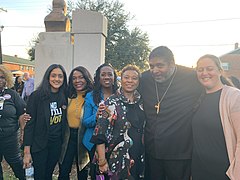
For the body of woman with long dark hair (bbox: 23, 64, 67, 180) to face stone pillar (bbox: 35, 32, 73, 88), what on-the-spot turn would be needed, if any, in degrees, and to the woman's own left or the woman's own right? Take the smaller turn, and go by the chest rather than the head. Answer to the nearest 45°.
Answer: approximately 135° to the woman's own left

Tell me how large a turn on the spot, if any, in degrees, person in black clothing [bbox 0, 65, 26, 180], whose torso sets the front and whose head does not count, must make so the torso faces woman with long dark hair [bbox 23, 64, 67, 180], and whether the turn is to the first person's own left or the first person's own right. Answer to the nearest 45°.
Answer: approximately 45° to the first person's own left

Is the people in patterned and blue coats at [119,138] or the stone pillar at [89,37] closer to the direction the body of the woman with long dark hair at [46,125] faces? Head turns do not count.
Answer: the people in patterned and blue coats

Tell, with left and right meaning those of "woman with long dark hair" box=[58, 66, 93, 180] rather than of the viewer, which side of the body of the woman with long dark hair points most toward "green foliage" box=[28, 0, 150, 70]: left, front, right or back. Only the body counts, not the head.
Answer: back

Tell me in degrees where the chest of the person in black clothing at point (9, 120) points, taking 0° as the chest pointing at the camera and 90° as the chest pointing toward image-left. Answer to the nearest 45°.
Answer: approximately 0°

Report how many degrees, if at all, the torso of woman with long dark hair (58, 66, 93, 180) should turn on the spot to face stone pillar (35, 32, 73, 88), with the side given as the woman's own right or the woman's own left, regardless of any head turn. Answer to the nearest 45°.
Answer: approximately 180°

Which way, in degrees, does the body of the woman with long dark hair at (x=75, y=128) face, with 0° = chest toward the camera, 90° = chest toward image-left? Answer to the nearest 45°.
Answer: approximately 0°

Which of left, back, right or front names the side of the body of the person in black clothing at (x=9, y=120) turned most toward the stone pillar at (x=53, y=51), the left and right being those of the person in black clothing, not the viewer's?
back

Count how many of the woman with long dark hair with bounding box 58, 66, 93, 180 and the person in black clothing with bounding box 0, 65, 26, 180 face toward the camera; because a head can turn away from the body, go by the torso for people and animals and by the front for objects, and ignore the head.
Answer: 2

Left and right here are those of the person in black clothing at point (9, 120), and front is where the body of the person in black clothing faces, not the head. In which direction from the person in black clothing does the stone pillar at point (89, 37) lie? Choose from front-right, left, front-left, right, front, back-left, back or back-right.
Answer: back-left
